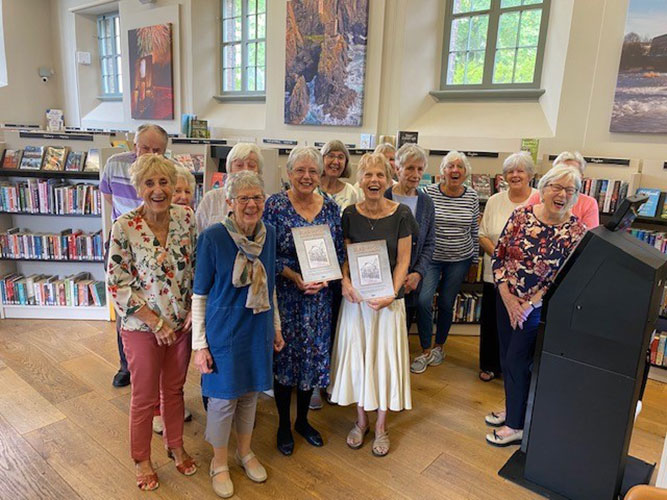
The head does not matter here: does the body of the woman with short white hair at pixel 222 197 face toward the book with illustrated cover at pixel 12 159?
no

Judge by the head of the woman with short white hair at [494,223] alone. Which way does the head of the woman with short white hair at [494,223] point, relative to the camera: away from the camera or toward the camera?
toward the camera

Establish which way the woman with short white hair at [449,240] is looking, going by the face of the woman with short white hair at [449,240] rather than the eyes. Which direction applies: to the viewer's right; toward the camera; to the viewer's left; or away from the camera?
toward the camera

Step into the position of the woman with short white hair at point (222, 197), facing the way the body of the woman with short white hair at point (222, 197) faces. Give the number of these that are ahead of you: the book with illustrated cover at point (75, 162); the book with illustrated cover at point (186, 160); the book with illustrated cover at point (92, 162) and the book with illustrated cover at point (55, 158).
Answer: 0

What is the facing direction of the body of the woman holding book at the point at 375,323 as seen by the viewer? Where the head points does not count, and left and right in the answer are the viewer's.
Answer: facing the viewer

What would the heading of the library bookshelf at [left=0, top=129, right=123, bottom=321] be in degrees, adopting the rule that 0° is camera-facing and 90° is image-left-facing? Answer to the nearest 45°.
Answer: approximately 0°

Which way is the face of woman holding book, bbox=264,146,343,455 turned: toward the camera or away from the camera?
toward the camera

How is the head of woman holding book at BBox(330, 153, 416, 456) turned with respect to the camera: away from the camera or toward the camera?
toward the camera

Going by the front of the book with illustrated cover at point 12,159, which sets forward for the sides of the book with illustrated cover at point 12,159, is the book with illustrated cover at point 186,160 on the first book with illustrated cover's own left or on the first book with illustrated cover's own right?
on the first book with illustrated cover's own left

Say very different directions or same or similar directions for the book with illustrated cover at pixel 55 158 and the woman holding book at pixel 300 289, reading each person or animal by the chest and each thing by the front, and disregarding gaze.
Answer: same or similar directions

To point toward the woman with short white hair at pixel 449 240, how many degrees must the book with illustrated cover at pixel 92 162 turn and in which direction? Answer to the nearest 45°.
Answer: approximately 45° to its left

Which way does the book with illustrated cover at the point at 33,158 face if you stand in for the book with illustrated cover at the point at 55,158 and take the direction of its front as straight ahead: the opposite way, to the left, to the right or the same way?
the same way

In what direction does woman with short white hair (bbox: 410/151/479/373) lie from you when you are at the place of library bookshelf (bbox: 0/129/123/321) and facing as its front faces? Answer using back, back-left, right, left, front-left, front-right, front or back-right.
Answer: front-left

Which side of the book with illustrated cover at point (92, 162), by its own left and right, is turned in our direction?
front

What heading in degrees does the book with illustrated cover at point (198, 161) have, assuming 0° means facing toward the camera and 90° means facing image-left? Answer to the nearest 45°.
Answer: approximately 0°

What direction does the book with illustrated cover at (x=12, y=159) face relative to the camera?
toward the camera

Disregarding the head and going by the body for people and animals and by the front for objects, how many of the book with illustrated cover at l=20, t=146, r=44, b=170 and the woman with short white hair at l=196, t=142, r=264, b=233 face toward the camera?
2

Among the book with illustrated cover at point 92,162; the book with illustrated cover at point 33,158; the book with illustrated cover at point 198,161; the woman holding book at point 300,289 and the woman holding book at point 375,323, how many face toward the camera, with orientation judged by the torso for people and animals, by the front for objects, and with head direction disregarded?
5
